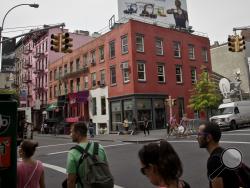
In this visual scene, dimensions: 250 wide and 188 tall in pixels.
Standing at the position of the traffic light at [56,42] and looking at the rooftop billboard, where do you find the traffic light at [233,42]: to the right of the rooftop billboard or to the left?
right

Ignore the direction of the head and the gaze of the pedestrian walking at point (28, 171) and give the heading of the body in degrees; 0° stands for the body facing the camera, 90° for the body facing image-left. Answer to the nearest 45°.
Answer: approximately 135°

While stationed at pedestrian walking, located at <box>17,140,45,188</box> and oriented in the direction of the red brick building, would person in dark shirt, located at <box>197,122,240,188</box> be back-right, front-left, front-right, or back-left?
back-right

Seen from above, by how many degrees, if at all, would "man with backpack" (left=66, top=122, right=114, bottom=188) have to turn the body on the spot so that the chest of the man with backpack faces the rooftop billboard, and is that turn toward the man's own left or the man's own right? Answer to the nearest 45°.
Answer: approximately 45° to the man's own right

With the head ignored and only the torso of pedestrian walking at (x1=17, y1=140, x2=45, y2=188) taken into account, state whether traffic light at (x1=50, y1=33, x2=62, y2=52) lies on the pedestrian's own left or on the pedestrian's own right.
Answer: on the pedestrian's own right

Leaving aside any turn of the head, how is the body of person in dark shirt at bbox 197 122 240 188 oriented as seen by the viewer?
to the viewer's left

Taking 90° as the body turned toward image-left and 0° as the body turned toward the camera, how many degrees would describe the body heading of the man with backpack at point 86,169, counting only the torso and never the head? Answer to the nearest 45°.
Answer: approximately 135°
